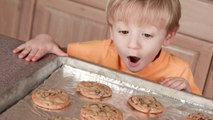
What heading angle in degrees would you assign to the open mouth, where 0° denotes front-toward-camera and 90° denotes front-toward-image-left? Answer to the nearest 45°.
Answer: approximately 0°

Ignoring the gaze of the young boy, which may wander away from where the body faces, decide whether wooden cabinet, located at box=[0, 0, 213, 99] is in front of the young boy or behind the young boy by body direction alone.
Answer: behind

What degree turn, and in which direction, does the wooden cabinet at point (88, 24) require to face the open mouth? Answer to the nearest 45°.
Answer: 0° — it already faces it

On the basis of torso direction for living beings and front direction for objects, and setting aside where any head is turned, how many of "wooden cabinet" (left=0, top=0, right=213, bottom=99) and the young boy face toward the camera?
2
